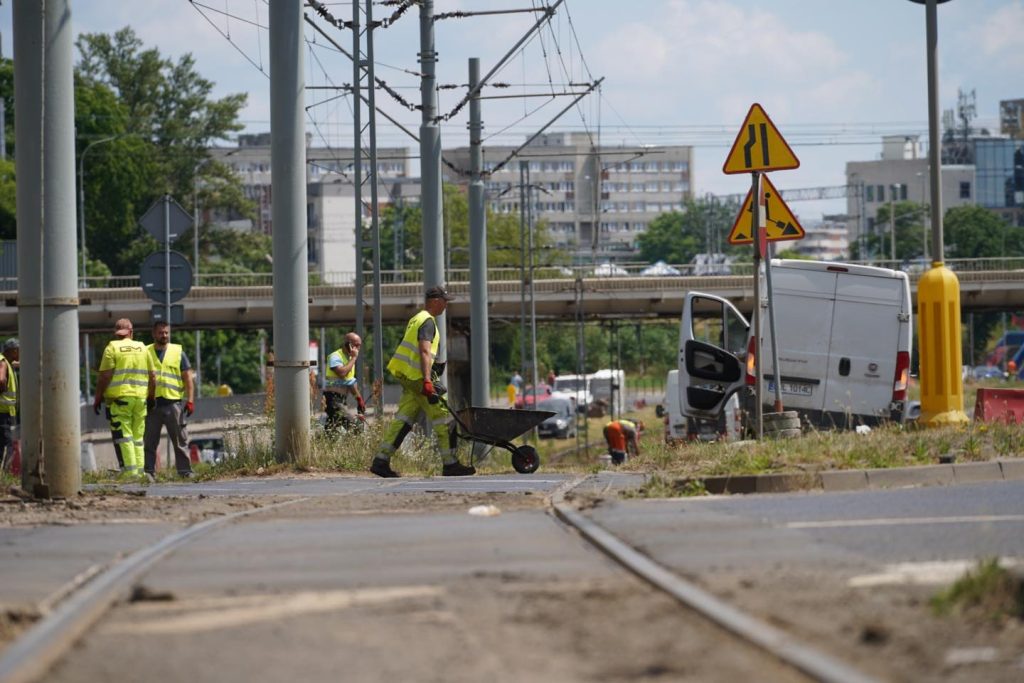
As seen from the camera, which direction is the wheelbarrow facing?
to the viewer's right

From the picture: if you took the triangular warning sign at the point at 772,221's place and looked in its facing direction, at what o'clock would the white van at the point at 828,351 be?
The white van is roughly at 6 o'clock from the triangular warning sign.

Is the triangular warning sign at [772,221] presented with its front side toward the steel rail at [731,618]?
yes

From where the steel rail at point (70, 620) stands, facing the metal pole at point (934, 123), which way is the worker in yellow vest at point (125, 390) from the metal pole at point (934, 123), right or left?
left

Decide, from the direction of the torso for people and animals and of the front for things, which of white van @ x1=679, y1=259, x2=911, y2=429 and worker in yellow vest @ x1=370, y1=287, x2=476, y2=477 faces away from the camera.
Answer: the white van

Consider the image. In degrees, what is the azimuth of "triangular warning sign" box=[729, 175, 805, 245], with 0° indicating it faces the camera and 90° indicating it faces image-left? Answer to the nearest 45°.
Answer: approximately 0°

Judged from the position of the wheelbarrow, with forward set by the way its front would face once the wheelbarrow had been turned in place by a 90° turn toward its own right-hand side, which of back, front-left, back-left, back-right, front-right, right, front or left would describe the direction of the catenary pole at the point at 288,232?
back-right

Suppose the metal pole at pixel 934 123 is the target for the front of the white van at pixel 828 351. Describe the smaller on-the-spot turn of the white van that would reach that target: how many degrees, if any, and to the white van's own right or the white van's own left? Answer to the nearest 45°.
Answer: approximately 180°

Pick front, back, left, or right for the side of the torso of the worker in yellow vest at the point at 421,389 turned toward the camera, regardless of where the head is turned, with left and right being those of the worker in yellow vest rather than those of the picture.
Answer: right

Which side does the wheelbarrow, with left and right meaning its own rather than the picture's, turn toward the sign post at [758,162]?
front

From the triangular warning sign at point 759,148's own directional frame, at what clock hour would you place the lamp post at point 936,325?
The lamp post is roughly at 8 o'clock from the triangular warning sign.

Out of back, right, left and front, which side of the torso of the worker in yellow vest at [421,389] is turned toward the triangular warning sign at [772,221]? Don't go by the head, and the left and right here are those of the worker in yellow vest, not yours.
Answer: front
